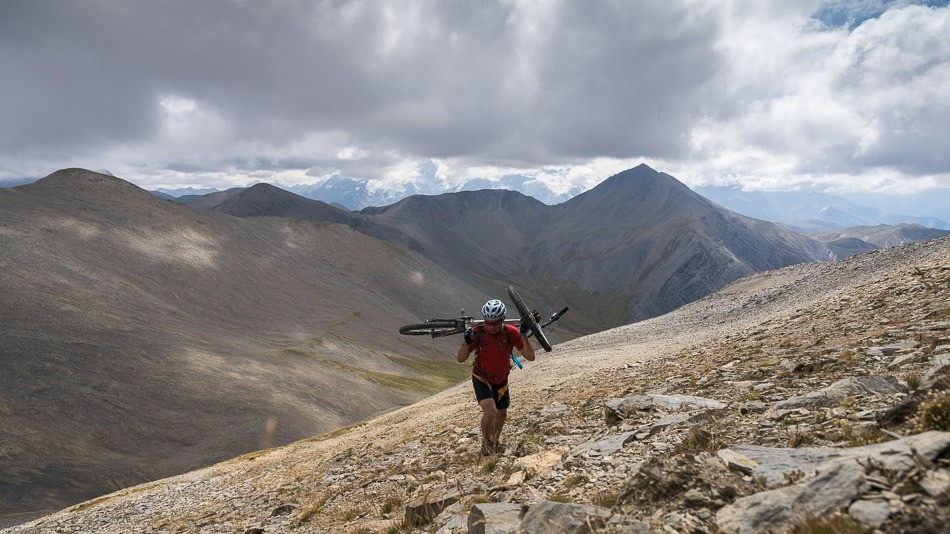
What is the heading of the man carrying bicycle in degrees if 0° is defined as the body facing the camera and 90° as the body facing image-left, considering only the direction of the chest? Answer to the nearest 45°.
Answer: approximately 0°
